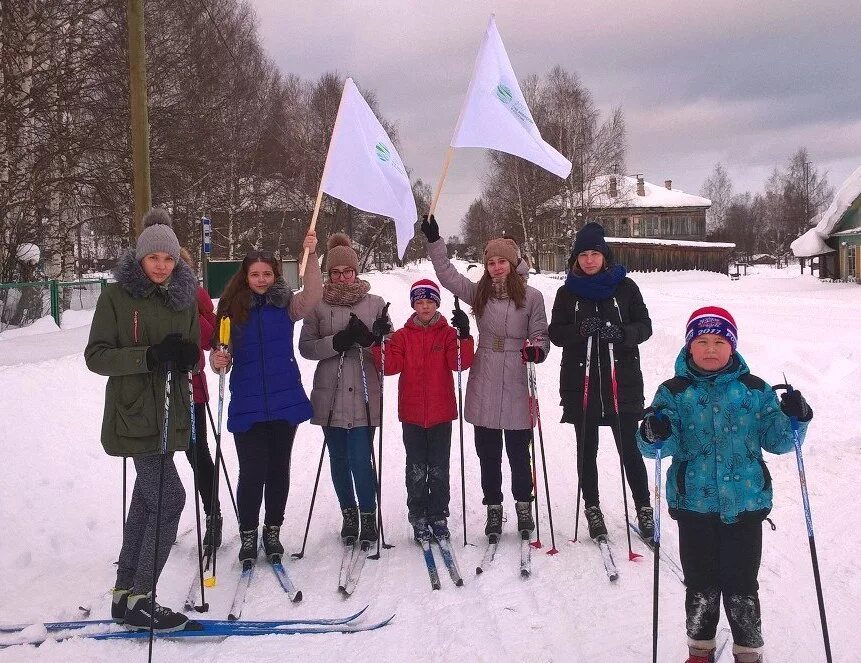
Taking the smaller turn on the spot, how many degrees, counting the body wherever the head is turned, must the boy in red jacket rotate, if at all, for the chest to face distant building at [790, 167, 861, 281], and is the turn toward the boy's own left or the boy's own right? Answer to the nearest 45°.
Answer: approximately 135° to the boy's own left

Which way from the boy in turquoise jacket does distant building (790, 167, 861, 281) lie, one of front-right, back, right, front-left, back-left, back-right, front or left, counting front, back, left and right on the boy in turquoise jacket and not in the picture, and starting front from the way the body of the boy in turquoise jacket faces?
back

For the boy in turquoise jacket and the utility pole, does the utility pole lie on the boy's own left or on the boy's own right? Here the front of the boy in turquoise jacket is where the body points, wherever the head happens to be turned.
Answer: on the boy's own right

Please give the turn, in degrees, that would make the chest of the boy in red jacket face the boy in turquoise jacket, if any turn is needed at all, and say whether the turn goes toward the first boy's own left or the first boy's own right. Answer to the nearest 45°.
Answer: approximately 45° to the first boy's own left

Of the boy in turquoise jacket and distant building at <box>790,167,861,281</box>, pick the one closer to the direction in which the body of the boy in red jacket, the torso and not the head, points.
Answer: the boy in turquoise jacket

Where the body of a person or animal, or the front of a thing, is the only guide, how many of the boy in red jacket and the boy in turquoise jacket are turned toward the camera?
2

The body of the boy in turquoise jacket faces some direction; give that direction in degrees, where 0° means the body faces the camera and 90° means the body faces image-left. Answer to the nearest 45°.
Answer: approximately 0°
